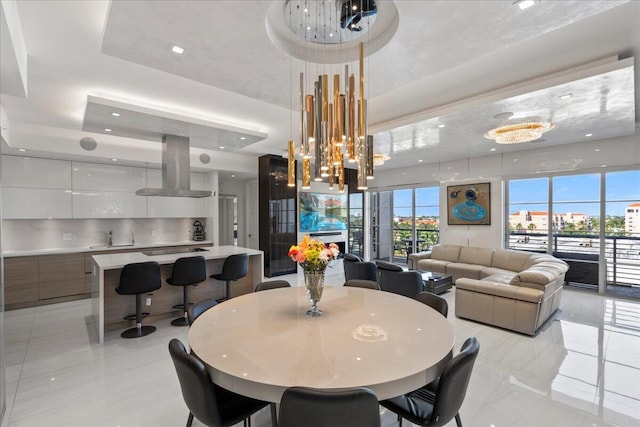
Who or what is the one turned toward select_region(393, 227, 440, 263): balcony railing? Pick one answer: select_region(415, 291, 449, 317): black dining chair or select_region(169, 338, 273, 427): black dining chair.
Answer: select_region(169, 338, 273, 427): black dining chair

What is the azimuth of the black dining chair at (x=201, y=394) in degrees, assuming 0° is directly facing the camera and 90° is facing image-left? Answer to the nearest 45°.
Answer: approximately 225°

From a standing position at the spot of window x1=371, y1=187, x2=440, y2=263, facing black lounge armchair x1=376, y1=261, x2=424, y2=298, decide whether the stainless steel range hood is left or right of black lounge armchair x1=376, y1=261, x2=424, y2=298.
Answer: right

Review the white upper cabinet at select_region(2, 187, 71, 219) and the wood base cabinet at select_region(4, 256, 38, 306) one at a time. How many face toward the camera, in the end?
2

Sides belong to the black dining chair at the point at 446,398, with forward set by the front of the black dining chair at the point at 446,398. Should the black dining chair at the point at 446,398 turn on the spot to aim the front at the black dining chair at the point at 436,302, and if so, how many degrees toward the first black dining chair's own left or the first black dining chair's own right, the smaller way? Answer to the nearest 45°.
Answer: approximately 45° to the first black dining chair's own right

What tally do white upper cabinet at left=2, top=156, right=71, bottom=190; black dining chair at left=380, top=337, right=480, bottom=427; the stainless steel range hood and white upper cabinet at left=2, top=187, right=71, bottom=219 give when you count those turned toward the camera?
3

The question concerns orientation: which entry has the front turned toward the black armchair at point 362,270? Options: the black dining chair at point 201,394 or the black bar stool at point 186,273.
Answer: the black dining chair at point 201,394

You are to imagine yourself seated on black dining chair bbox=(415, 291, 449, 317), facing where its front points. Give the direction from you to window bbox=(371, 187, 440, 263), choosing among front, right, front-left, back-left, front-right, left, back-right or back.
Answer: back-right

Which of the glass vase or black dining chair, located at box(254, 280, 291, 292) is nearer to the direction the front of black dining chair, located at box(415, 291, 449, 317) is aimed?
the glass vase

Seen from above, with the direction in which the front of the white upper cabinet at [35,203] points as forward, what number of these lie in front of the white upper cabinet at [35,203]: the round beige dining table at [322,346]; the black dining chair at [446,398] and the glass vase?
3

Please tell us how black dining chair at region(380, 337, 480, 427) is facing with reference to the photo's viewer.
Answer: facing away from the viewer and to the left of the viewer

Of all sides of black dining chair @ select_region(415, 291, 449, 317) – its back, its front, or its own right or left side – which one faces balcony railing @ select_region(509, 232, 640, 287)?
back
